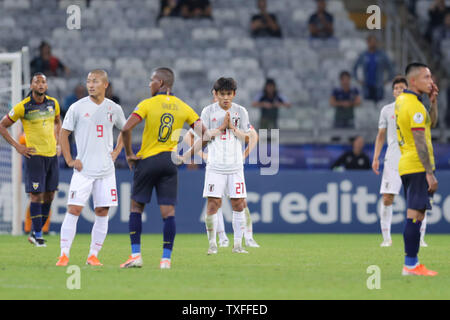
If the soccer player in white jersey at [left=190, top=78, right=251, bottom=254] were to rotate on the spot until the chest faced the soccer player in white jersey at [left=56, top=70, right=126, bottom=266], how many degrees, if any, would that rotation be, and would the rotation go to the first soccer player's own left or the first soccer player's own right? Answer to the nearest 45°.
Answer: approximately 45° to the first soccer player's own right

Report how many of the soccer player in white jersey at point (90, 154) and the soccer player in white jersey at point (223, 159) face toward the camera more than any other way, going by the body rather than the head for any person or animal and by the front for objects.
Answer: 2

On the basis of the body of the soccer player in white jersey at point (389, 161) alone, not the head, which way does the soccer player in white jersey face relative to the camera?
toward the camera

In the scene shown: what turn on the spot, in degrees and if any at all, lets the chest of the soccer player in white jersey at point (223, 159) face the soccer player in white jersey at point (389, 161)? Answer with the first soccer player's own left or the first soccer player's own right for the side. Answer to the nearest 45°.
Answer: approximately 135° to the first soccer player's own left

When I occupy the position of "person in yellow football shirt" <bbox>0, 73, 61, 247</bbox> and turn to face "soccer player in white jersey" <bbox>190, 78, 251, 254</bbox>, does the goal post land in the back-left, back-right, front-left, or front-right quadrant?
back-left

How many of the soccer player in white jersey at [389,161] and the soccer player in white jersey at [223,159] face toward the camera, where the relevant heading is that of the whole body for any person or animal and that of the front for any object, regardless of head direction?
2

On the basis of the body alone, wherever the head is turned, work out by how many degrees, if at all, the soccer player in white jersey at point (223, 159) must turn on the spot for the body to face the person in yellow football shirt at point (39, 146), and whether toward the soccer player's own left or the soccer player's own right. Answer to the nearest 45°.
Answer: approximately 135° to the soccer player's own right

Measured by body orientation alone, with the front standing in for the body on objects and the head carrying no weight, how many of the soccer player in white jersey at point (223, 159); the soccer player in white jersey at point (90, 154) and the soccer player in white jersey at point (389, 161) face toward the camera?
3

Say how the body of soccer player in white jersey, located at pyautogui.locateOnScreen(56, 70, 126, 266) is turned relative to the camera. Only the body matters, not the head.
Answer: toward the camera

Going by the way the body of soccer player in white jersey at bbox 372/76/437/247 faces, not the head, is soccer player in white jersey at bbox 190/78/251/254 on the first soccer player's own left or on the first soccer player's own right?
on the first soccer player's own right

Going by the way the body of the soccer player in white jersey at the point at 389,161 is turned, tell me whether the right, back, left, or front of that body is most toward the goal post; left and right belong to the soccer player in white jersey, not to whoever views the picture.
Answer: right
